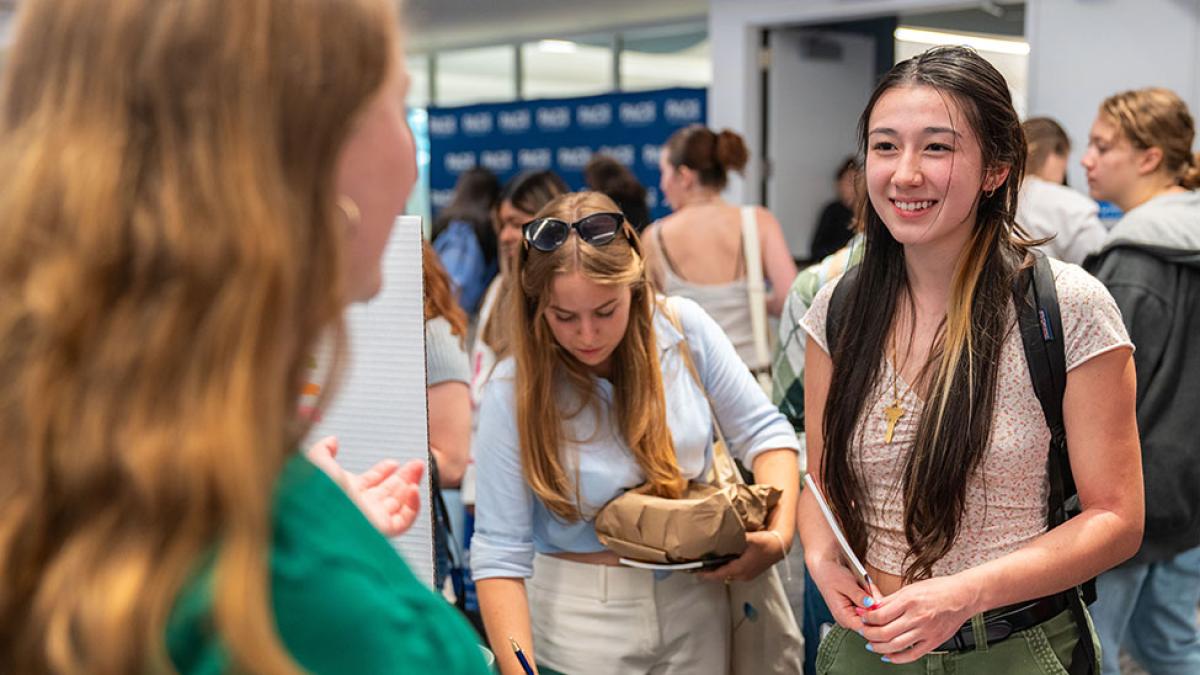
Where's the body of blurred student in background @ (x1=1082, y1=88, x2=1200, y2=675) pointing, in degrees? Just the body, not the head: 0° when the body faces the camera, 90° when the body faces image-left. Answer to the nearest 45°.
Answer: approximately 90°

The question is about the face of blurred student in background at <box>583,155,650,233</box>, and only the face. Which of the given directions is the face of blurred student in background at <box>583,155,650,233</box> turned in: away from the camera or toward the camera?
away from the camera

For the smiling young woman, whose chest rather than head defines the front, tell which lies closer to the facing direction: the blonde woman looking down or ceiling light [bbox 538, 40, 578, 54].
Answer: the blonde woman looking down

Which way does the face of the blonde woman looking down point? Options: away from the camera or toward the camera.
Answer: toward the camera

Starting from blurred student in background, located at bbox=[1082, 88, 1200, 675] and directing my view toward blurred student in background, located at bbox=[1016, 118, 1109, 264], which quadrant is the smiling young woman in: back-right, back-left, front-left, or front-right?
back-left

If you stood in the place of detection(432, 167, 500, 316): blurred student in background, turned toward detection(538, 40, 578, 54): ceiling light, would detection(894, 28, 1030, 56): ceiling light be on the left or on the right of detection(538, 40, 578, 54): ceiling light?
right

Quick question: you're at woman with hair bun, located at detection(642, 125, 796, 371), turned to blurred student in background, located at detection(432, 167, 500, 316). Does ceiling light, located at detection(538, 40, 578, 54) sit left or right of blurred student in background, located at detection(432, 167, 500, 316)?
right

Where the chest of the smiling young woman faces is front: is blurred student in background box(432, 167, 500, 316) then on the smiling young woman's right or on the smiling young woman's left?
on the smiling young woman's right

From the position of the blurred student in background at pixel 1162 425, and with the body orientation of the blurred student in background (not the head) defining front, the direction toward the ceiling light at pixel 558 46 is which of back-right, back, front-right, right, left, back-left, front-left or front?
front-right

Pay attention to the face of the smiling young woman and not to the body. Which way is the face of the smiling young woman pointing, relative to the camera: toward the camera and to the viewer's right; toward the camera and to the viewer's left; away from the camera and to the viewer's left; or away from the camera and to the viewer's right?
toward the camera and to the viewer's left

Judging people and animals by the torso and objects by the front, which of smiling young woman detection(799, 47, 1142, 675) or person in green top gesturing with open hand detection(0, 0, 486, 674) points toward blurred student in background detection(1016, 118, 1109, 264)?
the person in green top gesturing with open hand

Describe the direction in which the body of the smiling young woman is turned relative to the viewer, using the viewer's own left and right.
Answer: facing the viewer and to the left of the viewer

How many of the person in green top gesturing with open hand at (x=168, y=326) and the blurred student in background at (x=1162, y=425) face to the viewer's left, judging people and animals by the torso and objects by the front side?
1

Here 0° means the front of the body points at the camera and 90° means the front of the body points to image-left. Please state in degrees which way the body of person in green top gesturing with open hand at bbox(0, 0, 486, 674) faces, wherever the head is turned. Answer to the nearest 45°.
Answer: approximately 225°
